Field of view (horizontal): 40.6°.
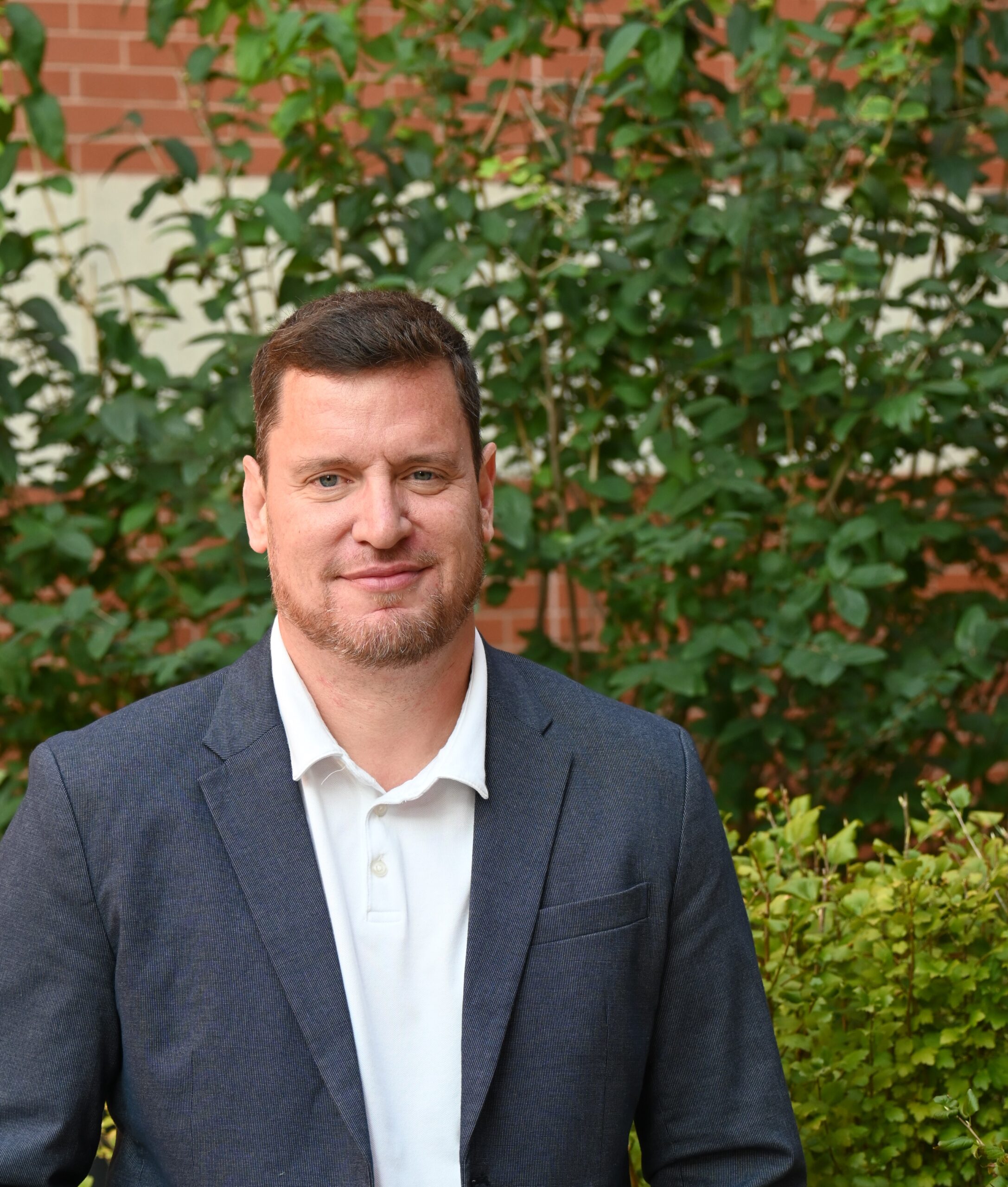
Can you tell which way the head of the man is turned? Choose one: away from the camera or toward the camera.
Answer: toward the camera

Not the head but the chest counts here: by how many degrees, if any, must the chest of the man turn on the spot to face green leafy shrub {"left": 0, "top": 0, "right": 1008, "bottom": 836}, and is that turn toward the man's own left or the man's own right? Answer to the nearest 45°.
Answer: approximately 180°

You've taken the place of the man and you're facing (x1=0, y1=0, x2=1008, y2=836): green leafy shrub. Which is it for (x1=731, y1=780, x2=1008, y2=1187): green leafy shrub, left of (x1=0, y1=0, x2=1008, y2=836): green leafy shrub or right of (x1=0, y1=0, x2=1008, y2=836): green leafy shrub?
right

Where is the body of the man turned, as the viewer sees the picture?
toward the camera

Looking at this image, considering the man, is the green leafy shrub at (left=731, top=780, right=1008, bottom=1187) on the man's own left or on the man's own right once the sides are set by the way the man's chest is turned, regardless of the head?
on the man's own left
